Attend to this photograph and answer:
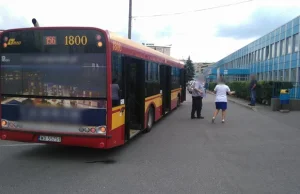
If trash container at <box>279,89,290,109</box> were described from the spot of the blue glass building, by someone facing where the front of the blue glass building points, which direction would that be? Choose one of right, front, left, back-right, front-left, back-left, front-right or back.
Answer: front-left

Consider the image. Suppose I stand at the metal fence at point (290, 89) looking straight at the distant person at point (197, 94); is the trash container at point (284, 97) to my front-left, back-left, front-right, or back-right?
front-left

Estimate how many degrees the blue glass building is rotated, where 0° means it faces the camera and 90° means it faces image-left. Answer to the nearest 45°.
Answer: approximately 45°

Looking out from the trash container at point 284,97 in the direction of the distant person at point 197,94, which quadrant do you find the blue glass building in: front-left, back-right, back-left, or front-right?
back-right

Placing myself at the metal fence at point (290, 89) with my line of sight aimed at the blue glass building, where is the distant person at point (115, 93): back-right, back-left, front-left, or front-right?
back-left

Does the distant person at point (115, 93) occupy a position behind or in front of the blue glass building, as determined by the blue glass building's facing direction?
in front
